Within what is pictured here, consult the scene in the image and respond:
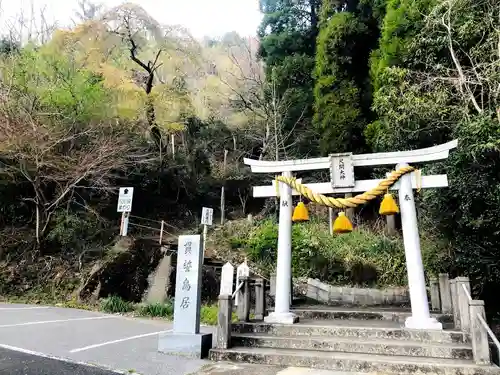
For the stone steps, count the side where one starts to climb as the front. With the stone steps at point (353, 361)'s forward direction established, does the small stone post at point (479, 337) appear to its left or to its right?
on its left

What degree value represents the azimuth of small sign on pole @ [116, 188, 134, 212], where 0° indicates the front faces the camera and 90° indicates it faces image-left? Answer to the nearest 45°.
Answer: approximately 0°

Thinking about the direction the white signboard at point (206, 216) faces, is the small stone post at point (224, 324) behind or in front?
in front

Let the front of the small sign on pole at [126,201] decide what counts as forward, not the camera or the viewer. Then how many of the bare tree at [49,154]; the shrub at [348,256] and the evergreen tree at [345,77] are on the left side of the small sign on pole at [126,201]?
2

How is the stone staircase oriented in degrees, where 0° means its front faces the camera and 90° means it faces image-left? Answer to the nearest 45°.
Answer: approximately 0°

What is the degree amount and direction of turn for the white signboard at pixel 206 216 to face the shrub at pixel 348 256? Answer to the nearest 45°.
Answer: approximately 90° to its left
